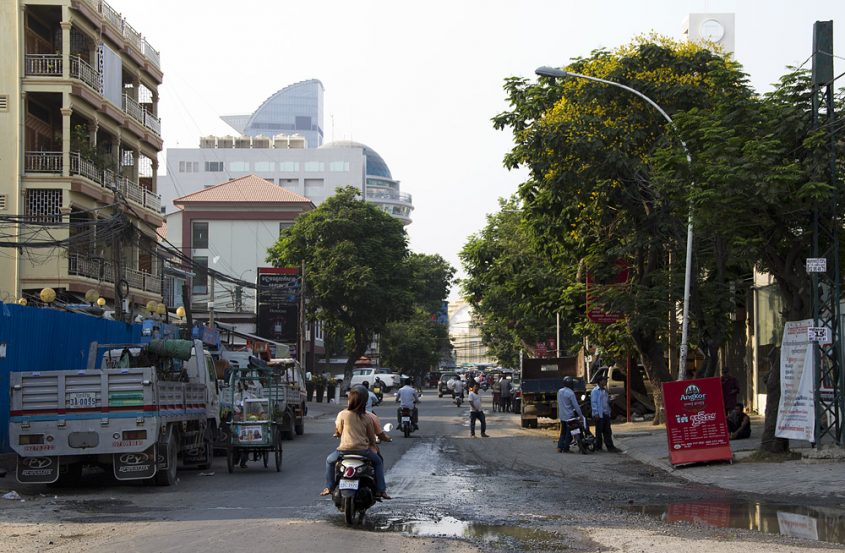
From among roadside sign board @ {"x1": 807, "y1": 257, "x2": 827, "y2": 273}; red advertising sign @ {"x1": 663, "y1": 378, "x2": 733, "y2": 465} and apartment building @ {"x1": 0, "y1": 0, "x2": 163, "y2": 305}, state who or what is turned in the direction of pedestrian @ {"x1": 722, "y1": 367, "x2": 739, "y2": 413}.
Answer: the apartment building

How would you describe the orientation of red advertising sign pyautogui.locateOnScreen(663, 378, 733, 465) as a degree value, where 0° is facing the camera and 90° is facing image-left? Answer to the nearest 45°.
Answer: approximately 0°

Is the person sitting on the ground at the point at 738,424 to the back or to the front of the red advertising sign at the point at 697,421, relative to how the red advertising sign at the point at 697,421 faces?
to the back

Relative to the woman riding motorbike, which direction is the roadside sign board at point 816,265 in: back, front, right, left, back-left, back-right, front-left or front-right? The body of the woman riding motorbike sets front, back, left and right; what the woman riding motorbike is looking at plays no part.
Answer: front-right

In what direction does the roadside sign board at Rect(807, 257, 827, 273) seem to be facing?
toward the camera

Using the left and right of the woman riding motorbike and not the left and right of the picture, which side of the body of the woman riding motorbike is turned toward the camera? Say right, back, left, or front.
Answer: back

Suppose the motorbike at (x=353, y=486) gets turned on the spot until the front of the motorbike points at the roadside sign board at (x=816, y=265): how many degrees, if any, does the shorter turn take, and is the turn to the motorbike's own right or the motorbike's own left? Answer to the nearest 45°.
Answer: approximately 45° to the motorbike's own right

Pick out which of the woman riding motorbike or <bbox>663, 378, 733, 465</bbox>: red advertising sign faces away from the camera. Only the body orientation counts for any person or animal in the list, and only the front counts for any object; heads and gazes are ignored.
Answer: the woman riding motorbike

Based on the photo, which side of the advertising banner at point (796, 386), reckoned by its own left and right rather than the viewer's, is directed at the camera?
front

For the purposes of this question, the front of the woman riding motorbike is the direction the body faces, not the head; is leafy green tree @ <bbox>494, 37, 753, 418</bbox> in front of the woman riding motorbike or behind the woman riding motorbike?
in front

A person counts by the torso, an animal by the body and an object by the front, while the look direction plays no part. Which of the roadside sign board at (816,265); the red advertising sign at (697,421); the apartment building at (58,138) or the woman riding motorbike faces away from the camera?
the woman riding motorbike

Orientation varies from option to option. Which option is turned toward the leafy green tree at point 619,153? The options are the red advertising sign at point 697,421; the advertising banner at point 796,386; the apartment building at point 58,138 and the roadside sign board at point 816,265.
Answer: the apartment building

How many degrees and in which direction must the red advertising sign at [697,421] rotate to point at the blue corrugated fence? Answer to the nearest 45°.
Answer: approximately 90° to its right

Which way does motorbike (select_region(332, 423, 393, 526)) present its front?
away from the camera

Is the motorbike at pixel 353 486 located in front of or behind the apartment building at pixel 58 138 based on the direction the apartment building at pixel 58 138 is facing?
in front
